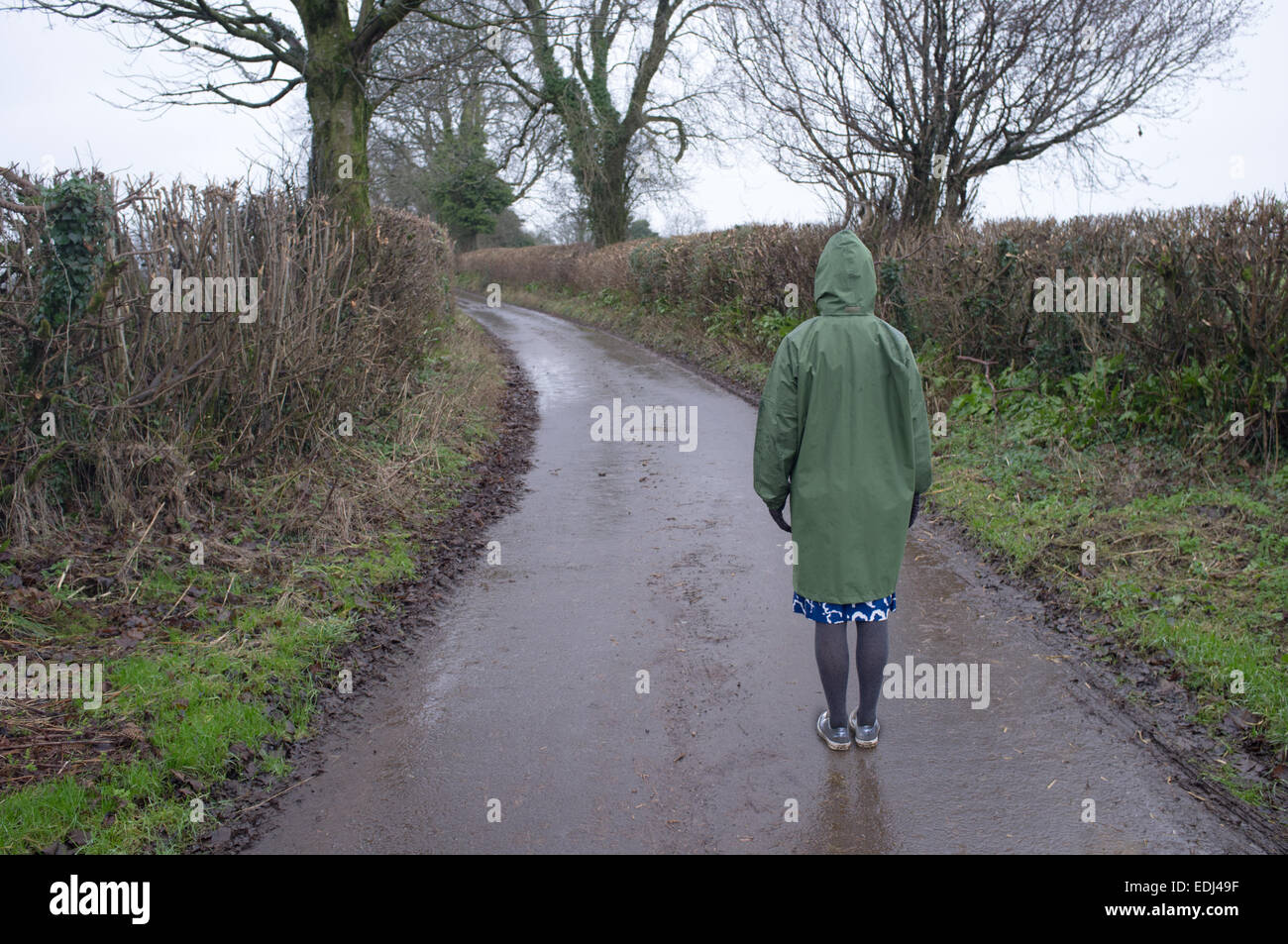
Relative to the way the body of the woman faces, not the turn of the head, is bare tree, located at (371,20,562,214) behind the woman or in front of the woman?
in front

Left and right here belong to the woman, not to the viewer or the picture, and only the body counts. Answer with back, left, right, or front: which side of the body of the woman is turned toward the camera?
back

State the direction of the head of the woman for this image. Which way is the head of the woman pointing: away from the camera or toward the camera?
away from the camera
